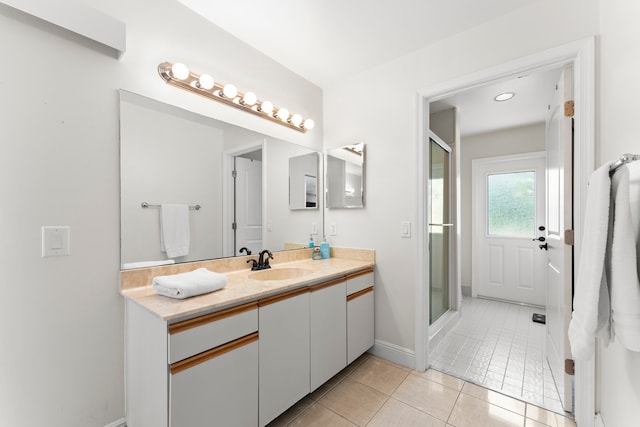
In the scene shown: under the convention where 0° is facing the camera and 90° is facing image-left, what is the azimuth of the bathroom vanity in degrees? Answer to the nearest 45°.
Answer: approximately 315°

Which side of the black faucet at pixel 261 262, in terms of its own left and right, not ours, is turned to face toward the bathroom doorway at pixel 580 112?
front

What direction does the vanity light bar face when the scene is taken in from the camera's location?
facing the viewer and to the right of the viewer

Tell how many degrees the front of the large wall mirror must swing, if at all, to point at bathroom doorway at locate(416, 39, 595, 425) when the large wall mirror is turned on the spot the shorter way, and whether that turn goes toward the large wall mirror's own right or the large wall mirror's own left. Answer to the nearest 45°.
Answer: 0° — it already faces it

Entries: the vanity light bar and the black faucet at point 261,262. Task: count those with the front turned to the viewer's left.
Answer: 0

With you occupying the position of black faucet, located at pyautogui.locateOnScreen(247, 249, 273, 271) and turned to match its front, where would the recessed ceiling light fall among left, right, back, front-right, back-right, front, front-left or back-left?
front-left

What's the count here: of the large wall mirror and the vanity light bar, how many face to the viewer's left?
0

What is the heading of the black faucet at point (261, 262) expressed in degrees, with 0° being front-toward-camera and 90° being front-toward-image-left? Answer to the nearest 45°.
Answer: approximately 315°

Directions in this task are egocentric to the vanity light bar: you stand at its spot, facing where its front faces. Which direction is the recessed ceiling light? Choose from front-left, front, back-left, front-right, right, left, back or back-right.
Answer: front-left

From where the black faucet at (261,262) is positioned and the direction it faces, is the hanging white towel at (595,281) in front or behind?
in front

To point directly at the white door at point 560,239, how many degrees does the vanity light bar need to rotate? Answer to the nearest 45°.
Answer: approximately 45° to its left
